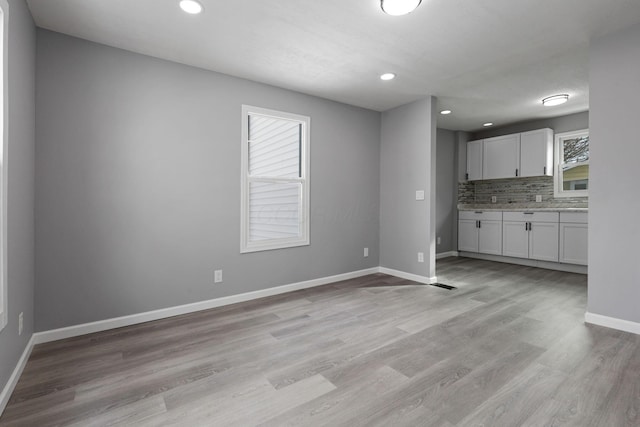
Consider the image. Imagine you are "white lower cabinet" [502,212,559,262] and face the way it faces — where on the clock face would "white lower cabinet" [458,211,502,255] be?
"white lower cabinet" [458,211,502,255] is roughly at 4 o'clock from "white lower cabinet" [502,212,559,262].

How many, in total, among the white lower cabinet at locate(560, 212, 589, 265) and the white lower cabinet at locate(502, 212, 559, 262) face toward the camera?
2

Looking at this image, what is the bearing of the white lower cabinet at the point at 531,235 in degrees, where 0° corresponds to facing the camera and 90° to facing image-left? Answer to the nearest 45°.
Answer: approximately 0°

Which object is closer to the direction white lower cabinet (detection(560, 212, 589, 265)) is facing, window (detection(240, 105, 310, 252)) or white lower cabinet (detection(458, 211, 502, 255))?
the window

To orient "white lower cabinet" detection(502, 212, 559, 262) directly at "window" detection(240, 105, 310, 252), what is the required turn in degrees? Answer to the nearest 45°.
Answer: approximately 45° to its right
